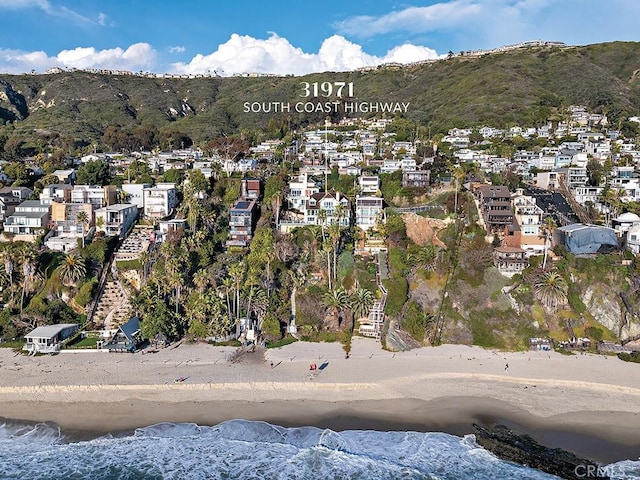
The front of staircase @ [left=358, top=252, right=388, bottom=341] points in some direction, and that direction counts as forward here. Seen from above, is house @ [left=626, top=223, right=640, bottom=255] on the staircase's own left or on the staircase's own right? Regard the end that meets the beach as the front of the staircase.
on the staircase's own left

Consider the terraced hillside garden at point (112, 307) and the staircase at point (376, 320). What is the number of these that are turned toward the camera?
2

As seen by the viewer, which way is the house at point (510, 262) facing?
toward the camera

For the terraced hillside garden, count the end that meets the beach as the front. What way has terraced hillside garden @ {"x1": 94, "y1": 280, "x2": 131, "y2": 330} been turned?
toward the camera

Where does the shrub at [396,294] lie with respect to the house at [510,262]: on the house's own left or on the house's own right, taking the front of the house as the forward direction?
on the house's own right

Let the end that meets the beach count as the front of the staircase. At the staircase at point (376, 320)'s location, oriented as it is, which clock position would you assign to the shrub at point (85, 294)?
The shrub is roughly at 3 o'clock from the staircase.

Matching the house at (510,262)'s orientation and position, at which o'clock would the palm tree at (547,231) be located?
The palm tree is roughly at 7 o'clock from the house.

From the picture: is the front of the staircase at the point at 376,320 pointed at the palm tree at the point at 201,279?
no

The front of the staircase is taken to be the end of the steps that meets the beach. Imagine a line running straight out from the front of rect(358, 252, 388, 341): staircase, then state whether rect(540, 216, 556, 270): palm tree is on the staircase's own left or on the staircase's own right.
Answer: on the staircase's own left

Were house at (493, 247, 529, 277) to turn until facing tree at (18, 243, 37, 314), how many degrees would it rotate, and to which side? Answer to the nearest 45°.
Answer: approximately 90° to its right

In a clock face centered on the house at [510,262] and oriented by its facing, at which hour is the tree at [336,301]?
The tree is roughly at 2 o'clock from the house.

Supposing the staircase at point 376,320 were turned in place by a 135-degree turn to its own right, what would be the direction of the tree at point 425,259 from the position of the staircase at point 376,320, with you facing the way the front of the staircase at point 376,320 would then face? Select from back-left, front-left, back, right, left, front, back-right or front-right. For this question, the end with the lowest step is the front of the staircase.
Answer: right

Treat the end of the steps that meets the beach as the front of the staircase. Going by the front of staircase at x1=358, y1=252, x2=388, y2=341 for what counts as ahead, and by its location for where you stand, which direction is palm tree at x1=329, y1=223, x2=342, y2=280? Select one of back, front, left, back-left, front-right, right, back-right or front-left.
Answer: back-right

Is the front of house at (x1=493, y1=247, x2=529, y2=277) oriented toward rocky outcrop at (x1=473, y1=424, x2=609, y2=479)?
yes

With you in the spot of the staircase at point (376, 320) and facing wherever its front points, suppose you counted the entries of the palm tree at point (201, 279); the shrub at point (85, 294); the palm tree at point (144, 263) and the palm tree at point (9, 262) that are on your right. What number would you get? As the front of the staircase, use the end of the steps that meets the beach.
4

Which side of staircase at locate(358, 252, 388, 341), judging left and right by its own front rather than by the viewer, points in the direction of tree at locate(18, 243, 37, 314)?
right

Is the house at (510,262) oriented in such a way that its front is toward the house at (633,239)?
no

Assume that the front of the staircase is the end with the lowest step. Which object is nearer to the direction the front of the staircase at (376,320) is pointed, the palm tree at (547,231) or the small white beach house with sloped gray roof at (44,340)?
the small white beach house with sloped gray roof
